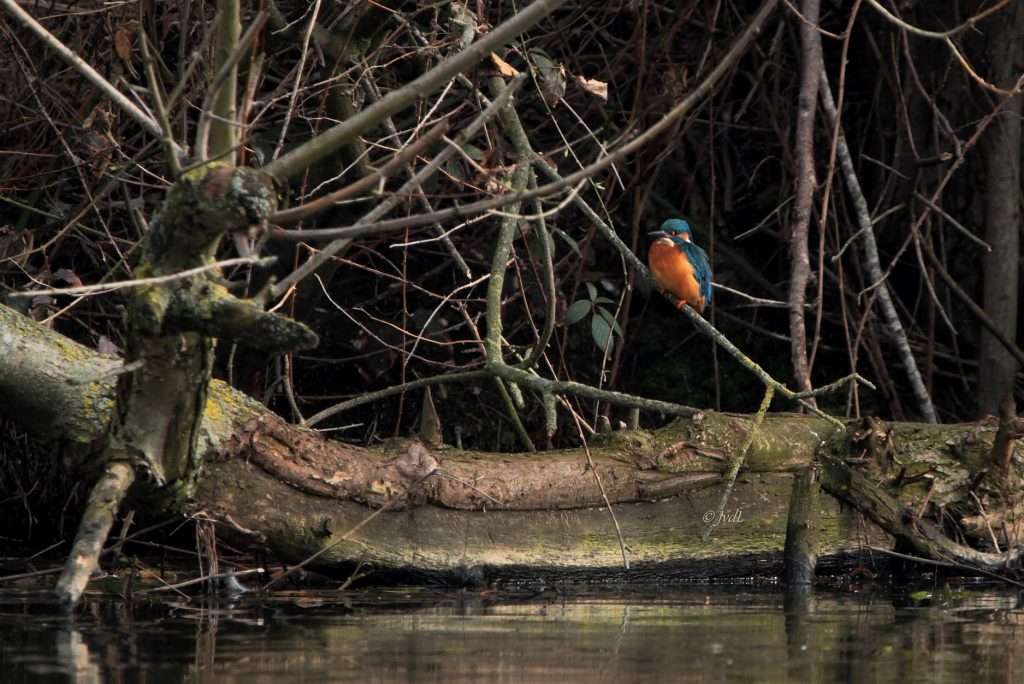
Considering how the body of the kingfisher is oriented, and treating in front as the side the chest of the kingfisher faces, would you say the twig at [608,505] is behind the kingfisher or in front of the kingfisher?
in front

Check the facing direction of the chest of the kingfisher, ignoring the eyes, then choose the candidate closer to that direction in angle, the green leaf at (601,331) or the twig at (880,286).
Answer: the green leaf

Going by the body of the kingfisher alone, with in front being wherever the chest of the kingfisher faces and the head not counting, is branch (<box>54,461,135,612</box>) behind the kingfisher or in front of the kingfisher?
in front

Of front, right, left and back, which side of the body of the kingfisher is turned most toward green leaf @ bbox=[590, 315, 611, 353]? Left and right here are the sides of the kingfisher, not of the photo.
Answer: right

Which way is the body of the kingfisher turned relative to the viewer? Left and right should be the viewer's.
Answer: facing the viewer and to the left of the viewer

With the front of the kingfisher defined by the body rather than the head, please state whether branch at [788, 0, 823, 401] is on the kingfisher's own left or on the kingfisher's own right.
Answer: on the kingfisher's own left
